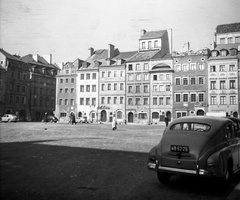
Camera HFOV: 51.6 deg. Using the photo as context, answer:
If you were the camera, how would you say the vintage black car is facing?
facing away from the viewer and to the right of the viewer
